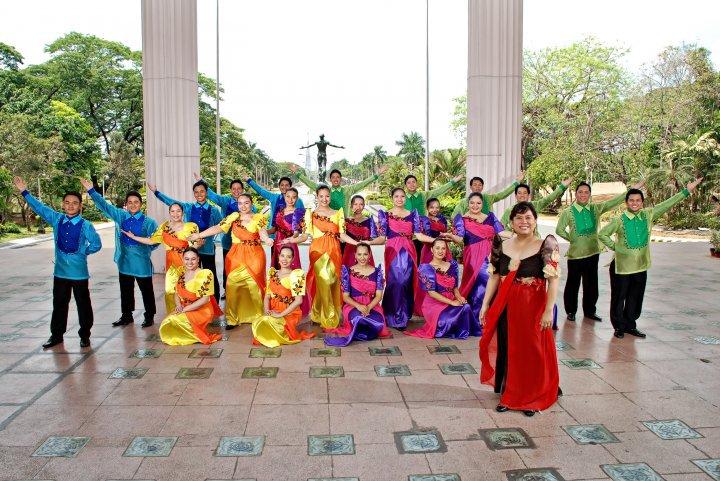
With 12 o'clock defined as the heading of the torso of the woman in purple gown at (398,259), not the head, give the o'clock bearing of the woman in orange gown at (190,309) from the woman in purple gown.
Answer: The woman in orange gown is roughly at 2 o'clock from the woman in purple gown.

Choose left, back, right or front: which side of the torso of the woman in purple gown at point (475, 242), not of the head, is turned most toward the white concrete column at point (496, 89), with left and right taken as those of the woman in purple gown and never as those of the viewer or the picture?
back

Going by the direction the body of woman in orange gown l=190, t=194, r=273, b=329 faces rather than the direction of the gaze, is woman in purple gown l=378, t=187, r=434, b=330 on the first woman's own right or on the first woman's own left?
on the first woman's own left

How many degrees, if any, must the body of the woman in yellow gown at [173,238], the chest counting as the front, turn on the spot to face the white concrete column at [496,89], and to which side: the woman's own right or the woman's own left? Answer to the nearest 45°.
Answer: approximately 90° to the woman's own left

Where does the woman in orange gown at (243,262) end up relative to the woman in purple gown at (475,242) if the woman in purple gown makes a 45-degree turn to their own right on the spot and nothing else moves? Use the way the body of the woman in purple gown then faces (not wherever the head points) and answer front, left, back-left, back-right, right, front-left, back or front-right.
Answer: front-right

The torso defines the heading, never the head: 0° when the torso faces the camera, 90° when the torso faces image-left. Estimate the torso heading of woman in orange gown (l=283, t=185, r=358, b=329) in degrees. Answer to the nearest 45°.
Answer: approximately 0°

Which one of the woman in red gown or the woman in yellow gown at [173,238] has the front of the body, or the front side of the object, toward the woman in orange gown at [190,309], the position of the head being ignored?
the woman in yellow gown

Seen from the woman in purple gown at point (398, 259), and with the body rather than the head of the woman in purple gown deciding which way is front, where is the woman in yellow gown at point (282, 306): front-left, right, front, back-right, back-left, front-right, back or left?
front-right

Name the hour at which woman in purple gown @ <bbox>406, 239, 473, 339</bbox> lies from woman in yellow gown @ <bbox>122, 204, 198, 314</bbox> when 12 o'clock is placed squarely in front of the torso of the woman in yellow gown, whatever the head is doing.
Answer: The woman in purple gown is roughly at 10 o'clock from the woman in yellow gown.

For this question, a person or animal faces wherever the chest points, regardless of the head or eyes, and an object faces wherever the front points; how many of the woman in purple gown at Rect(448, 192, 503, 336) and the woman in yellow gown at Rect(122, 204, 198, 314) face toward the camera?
2
